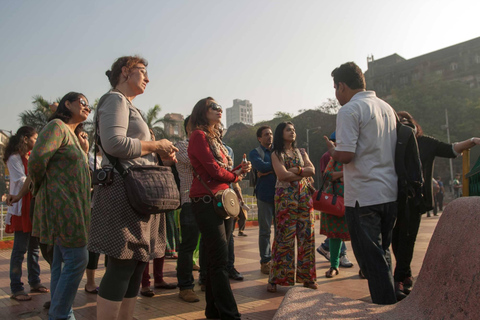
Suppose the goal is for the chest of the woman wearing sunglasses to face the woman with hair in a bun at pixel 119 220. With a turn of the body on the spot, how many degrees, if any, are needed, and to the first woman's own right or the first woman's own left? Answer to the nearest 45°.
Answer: approximately 135° to the first woman's own right

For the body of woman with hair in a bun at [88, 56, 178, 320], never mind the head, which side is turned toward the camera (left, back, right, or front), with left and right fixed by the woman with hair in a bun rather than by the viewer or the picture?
right

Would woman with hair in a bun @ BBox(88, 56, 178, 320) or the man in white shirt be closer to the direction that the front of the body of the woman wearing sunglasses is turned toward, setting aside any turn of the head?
the man in white shirt

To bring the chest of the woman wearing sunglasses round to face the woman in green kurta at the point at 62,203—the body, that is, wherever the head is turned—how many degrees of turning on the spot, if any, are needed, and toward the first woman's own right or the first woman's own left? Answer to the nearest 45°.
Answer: approximately 180°

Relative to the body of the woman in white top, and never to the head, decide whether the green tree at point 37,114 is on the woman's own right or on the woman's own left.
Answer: on the woman's own left

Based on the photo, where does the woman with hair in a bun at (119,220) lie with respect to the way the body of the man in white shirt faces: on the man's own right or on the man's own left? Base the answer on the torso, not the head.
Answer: on the man's own left

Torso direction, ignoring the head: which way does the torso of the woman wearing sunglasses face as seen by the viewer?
to the viewer's right

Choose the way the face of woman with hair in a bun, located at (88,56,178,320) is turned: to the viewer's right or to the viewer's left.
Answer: to the viewer's right

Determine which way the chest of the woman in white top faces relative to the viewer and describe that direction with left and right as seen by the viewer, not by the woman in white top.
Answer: facing to the right of the viewer

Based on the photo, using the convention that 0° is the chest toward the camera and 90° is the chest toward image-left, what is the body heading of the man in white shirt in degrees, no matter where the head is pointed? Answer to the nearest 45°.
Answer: approximately 135°

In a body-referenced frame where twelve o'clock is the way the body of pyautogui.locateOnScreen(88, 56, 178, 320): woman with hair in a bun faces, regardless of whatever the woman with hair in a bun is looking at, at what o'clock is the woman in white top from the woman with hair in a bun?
The woman in white top is roughly at 8 o'clock from the woman with hair in a bun.
